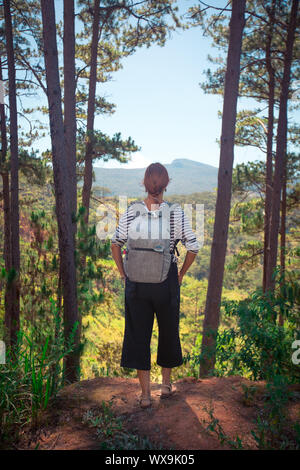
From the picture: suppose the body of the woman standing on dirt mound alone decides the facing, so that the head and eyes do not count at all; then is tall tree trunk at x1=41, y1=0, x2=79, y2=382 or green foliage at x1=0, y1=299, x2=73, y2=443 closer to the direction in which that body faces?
the tall tree trunk

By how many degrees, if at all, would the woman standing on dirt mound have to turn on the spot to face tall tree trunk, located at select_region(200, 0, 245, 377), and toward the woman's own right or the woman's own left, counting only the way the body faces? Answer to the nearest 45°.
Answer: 0° — they already face it

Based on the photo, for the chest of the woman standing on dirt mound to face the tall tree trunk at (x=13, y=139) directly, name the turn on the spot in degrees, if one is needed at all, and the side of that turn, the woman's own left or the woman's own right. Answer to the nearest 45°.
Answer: approximately 45° to the woman's own left

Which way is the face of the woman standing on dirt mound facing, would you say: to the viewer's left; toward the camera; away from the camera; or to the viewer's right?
away from the camera

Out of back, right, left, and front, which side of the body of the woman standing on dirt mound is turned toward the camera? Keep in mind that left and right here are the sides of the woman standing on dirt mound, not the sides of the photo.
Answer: back

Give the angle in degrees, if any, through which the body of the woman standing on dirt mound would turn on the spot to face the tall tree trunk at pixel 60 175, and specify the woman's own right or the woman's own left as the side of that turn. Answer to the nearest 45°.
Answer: approximately 45° to the woman's own left

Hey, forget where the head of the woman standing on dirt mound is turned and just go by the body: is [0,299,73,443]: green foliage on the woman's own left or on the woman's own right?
on the woman's own left
